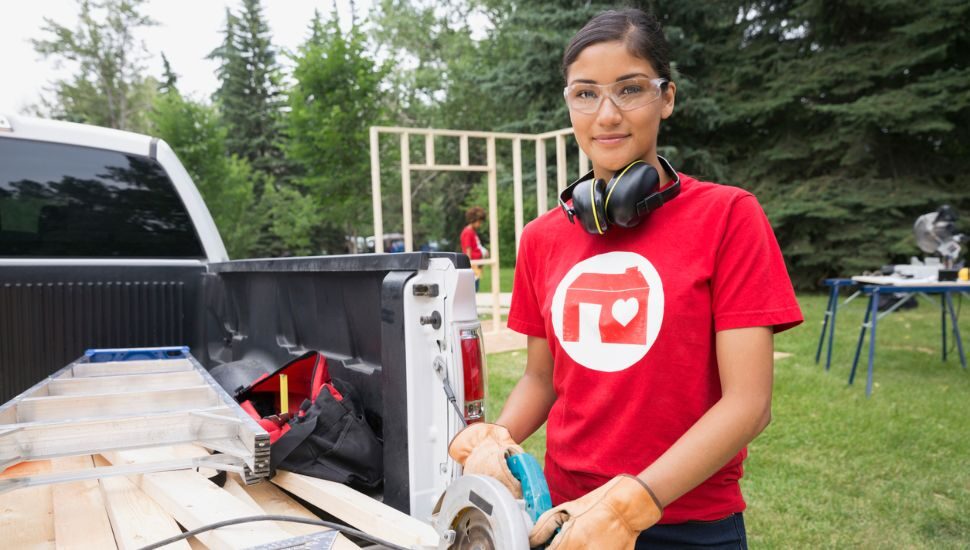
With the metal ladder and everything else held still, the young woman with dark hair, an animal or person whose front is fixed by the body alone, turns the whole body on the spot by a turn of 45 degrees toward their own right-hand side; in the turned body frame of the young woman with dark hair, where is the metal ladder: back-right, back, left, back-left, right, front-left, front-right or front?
front

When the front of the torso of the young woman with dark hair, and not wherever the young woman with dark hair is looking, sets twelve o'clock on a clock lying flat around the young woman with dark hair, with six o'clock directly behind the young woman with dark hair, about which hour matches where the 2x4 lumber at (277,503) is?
The 2x4 lumber is roughly at 2 o'clock from the young woman with dark hair.

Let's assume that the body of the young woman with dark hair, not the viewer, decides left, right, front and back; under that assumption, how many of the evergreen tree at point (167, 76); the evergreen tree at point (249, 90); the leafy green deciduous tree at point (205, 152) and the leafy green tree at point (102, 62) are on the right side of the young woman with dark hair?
4

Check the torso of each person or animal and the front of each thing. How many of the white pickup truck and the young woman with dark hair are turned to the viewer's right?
0

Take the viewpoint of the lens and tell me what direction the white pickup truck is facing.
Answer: facing away from the viewer and to the left of the viewer

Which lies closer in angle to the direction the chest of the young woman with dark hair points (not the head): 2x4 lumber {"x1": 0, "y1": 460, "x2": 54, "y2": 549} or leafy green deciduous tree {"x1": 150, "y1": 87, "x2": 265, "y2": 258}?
the 2x4 lumber

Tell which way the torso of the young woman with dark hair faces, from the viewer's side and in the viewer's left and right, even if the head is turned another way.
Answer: facing the viewer and to the left of the viewer

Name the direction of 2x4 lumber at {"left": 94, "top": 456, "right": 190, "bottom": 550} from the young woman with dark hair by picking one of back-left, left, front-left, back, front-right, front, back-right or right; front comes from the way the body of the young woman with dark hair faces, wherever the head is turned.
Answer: front-right

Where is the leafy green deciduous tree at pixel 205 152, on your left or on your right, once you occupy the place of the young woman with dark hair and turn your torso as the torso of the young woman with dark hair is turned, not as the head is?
on your right

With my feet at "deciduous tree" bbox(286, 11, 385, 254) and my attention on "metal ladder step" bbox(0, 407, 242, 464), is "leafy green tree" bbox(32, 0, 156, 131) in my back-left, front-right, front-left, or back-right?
back-right

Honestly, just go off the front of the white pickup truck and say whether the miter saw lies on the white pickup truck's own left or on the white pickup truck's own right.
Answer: on the white pickup truck's own right
